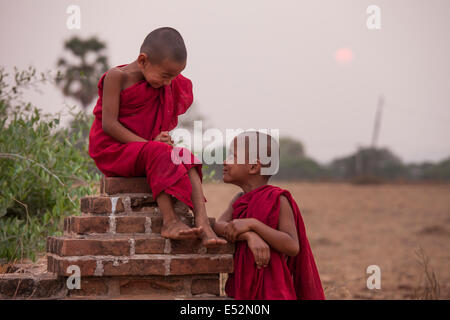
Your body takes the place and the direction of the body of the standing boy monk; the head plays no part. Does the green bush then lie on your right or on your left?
on your right

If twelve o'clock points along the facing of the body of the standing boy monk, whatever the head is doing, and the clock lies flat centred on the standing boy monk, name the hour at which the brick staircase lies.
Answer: The brick staircase is roughly at 1 o'clock from the standing boy monk.

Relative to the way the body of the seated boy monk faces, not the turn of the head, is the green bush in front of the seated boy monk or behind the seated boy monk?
behind

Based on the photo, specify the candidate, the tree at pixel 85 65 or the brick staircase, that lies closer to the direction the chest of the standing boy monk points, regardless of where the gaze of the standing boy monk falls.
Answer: the brick staircase

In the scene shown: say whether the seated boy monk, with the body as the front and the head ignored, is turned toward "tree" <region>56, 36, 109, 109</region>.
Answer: no

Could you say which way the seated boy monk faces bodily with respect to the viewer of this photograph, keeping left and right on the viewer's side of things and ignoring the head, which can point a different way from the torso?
facing the viewer and to the right of the viewer

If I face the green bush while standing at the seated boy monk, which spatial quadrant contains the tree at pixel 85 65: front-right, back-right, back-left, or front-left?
front-right

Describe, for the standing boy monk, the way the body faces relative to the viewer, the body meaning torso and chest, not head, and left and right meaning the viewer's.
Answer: facing the viewer and to the left of the viewer

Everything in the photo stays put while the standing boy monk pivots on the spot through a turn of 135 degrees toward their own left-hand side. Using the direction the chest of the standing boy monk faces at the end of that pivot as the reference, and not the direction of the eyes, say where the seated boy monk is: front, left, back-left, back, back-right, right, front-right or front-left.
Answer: back
